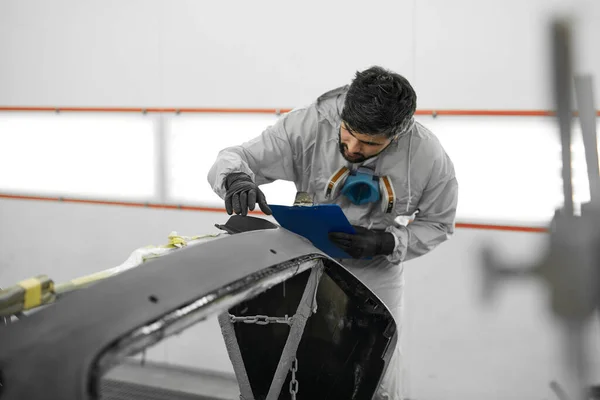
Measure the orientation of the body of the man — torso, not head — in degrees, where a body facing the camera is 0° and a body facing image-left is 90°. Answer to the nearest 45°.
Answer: approximately 45°

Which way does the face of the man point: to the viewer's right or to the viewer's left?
to the viewer's left
